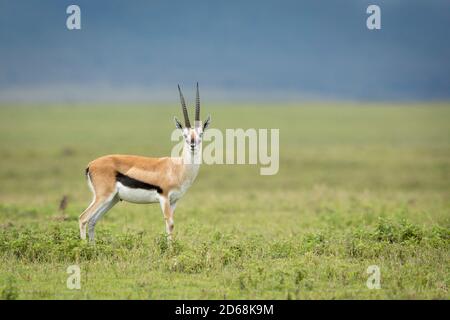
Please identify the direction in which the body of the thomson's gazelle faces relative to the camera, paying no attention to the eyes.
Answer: to the viewer's right
